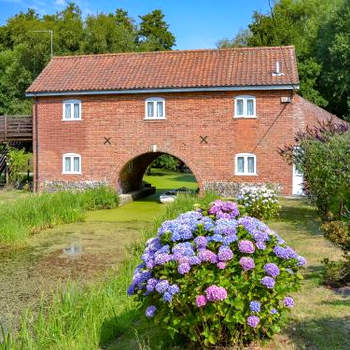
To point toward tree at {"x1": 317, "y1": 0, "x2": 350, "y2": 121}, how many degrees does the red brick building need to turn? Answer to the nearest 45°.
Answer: approximately 135° to its left

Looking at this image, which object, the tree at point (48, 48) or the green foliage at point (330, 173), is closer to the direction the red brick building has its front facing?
the green foliage

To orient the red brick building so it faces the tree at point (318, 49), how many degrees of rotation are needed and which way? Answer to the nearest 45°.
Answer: approximately 135° to its left

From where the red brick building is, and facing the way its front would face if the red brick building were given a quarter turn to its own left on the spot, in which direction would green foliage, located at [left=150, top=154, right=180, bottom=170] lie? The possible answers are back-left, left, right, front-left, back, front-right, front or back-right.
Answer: left

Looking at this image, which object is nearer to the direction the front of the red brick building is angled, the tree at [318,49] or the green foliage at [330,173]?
the green foliage

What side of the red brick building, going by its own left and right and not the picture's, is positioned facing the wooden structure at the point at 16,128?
right

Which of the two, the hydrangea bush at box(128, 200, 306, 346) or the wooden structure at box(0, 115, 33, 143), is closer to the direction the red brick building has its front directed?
the hydrangea bush

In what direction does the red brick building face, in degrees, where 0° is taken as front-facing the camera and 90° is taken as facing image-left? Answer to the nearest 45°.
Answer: approximately 0°

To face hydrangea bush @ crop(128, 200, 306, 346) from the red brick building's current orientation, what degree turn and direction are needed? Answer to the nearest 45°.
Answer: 0° — it already faces it

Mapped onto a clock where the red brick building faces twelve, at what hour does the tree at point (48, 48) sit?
The tree is roughly at 5 o'clock from the red brick building.

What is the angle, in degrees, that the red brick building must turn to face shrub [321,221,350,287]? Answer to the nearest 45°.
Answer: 0° — it already faces it
